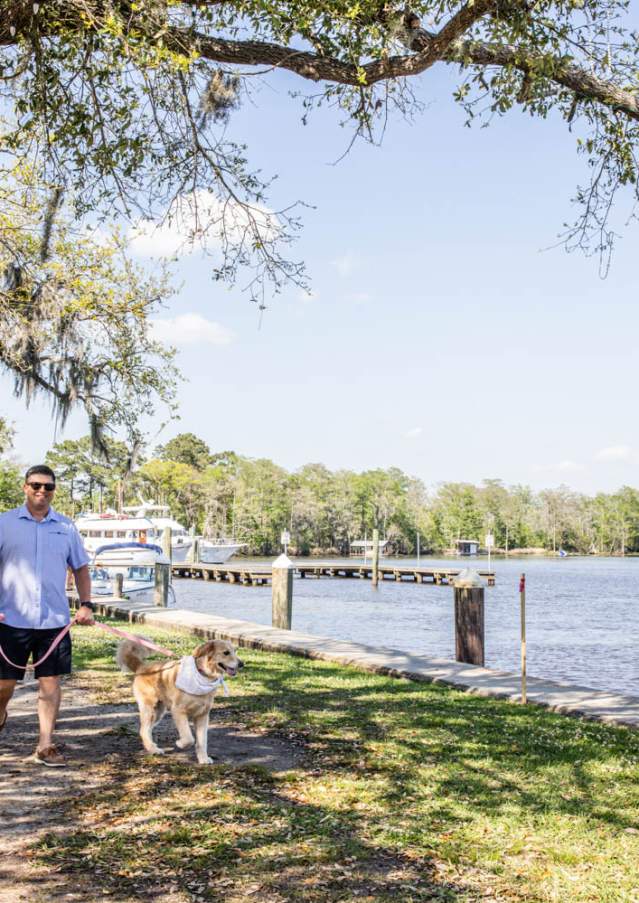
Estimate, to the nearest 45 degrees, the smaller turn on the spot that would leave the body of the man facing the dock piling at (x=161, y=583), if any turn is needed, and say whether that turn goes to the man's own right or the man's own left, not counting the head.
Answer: approximately 180°

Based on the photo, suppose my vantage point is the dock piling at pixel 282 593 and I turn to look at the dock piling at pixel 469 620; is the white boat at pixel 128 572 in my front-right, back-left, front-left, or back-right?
back-left

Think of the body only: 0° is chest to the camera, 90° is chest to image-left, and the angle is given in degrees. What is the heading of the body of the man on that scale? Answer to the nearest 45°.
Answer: approximately 0°

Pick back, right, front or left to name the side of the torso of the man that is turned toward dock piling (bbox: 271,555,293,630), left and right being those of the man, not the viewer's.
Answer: back

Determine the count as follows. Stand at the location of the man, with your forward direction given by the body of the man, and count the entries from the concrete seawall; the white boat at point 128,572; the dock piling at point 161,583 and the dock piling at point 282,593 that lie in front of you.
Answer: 0

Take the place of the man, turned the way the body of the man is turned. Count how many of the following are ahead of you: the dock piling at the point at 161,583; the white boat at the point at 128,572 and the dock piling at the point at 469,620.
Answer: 0

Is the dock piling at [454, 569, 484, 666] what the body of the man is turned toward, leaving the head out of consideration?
no

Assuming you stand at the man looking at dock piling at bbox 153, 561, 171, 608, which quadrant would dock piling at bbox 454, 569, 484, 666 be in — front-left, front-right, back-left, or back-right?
front-right

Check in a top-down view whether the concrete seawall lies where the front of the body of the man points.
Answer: no

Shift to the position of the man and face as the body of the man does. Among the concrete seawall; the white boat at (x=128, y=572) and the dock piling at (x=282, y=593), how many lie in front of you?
0

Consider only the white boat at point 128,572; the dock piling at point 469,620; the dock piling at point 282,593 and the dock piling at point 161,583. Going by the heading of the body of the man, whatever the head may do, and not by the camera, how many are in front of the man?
0

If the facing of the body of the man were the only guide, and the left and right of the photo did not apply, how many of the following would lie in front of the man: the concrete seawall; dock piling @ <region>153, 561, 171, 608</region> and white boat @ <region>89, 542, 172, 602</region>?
0

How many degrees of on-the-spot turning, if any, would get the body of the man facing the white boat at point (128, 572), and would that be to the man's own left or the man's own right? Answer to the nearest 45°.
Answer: approximately 180°

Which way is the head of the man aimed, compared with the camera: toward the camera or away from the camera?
toward the camera
